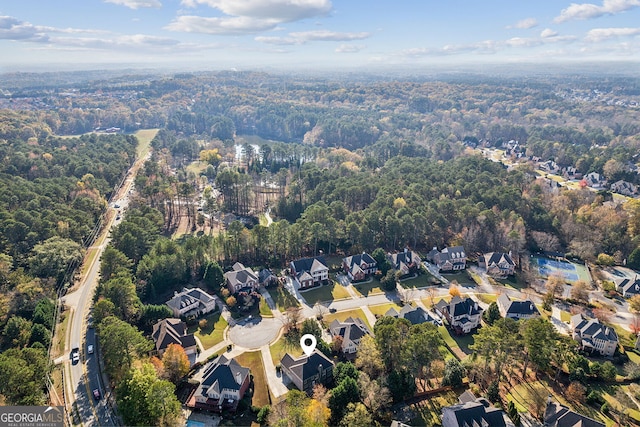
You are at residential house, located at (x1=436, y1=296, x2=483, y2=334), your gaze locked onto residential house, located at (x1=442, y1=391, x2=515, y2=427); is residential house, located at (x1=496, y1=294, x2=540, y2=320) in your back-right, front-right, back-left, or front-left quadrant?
back-left

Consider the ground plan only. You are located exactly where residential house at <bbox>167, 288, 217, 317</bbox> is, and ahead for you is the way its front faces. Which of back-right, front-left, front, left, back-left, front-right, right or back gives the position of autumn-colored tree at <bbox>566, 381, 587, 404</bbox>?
front

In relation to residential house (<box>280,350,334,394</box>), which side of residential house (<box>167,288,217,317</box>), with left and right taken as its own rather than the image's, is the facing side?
front

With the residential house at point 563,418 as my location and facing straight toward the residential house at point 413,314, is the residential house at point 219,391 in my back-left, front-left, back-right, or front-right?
front-left

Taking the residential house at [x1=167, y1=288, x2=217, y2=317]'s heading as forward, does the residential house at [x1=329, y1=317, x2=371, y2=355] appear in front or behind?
in front

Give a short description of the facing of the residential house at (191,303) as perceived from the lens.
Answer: facing the viewer and to the right of the viewer

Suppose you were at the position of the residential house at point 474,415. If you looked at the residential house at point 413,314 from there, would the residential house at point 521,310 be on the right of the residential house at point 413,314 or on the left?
right

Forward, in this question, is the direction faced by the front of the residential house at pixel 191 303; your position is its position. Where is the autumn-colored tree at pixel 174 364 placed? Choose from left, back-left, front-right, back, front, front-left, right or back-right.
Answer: front-right

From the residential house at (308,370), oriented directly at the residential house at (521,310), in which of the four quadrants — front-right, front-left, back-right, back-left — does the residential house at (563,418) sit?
front-right

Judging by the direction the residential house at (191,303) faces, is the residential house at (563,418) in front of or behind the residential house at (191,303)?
in front

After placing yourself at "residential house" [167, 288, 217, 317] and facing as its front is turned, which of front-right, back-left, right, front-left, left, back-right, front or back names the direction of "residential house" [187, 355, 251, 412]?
front-right

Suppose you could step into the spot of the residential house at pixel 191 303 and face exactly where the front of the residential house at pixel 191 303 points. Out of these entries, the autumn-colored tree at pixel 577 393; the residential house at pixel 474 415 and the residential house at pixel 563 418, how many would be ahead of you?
3

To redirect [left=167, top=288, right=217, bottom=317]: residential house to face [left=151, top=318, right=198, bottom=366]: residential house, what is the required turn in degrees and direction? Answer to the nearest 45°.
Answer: approximately 45° to its right

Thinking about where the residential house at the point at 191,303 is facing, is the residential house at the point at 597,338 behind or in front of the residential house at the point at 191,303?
in front
